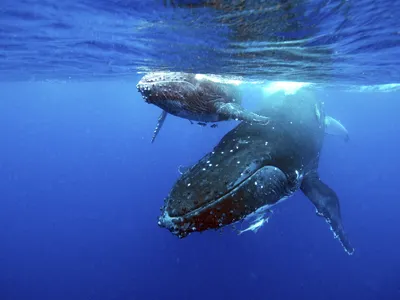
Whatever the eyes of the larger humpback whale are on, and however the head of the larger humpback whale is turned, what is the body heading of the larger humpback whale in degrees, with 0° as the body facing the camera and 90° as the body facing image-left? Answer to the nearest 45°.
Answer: approximately 45°

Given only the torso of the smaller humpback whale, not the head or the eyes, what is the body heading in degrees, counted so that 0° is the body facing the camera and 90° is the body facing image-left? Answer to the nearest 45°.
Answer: approximately 45°

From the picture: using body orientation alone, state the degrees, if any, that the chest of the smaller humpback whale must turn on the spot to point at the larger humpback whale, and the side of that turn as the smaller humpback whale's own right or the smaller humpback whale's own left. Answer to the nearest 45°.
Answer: approximately 90° to the smaller humpback whale's own left

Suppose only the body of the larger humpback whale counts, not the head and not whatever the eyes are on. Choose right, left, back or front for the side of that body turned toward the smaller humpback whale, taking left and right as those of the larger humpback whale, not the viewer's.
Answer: right
